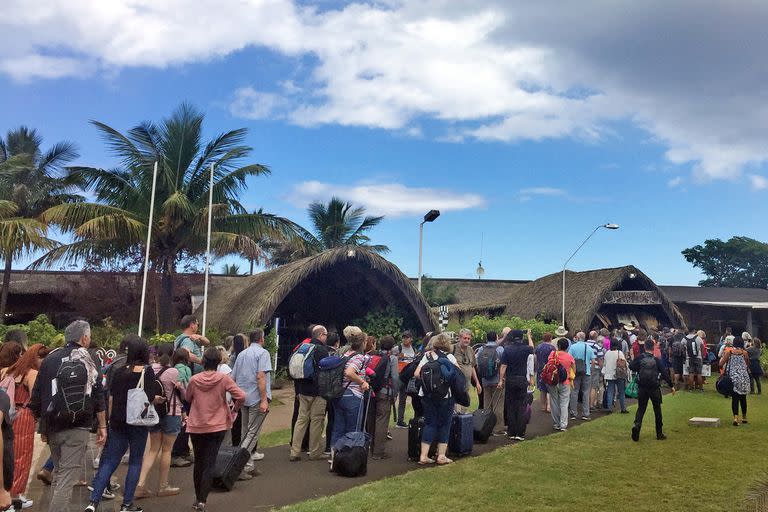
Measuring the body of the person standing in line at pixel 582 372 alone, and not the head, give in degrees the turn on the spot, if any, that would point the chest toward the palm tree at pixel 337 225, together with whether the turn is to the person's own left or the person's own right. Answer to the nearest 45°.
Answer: approximately 45° to the person's own left

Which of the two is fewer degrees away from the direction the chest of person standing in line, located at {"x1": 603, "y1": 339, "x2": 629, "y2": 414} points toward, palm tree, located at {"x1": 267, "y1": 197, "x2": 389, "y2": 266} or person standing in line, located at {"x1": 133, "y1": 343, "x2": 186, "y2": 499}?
the palm tree

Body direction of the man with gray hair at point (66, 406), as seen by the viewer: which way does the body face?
away from the camera

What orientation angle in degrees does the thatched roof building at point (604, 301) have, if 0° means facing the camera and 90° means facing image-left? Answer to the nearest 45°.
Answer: approximately 315°

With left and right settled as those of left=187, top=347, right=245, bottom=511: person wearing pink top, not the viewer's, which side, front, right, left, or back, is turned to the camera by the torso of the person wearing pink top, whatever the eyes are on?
back

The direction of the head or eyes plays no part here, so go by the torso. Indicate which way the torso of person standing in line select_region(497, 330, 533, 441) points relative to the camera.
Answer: away from the camera

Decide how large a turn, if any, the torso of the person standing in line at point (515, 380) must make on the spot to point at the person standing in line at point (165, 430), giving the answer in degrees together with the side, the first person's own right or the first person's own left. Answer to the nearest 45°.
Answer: approximately 135° to the first person's own left

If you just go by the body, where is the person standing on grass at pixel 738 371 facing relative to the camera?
away from the camera

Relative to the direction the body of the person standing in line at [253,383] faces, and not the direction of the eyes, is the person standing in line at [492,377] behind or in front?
in front

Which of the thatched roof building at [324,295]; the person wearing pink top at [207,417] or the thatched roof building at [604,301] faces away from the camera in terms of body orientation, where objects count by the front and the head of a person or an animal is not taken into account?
the person wearing pink top

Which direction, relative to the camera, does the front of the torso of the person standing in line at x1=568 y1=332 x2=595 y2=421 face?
away from the camera

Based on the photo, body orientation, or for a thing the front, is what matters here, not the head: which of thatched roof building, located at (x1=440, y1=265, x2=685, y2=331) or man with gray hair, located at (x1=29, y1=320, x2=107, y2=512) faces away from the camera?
the man with gray hair

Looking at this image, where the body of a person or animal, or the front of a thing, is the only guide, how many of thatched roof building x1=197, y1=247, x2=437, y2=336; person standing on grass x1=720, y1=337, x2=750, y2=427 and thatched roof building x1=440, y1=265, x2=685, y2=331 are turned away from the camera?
1

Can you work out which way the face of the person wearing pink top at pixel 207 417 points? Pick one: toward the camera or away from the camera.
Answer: away from the camera

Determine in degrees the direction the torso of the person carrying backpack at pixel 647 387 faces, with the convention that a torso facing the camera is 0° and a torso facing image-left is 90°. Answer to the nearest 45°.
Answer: approximately 180°

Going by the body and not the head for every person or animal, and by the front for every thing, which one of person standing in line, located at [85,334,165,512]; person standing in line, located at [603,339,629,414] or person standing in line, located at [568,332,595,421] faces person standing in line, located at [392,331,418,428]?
person standing in line, located at [85,334,165,512]

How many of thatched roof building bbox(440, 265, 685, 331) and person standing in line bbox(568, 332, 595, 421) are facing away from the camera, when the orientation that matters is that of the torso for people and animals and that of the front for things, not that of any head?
1
